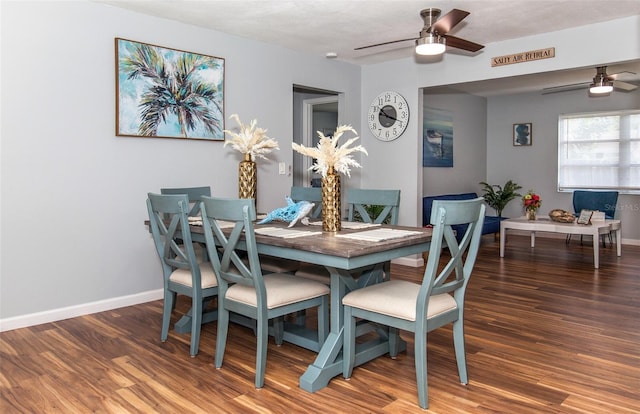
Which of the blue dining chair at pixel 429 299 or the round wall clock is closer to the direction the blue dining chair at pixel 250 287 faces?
the round wall clock

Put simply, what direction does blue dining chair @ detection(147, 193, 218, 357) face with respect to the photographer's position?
facing away from the viewer and to the right of the viewer

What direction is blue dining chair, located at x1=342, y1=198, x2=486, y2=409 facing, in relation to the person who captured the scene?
facing away from the viewer and to the left of the viewer

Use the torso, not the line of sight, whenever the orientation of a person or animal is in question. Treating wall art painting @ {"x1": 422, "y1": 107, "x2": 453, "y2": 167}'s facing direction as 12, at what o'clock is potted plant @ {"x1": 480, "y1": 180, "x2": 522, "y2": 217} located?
The potted plant is roughly at 9 o'clock from the wall art painting.

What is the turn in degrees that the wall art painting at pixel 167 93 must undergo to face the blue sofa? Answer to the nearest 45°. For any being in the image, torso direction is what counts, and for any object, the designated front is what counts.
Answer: approximately 90° to its left

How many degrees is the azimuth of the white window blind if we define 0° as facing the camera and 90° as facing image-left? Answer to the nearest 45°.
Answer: approximately 0°

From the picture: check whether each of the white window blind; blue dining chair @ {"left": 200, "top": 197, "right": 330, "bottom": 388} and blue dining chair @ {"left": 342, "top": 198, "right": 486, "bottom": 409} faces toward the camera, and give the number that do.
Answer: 1

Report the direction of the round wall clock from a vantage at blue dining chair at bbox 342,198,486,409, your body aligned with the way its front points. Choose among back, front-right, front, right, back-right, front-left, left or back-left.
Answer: front-right

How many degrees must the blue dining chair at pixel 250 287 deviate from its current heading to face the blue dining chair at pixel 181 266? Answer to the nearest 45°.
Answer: approximately 90° to its left

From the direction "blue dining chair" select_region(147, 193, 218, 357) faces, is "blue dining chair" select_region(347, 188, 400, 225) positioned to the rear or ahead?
ahead

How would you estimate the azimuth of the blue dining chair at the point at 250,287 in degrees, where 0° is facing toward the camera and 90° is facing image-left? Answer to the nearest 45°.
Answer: approximately 225°

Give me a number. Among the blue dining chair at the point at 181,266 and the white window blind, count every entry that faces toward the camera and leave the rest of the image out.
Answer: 1
